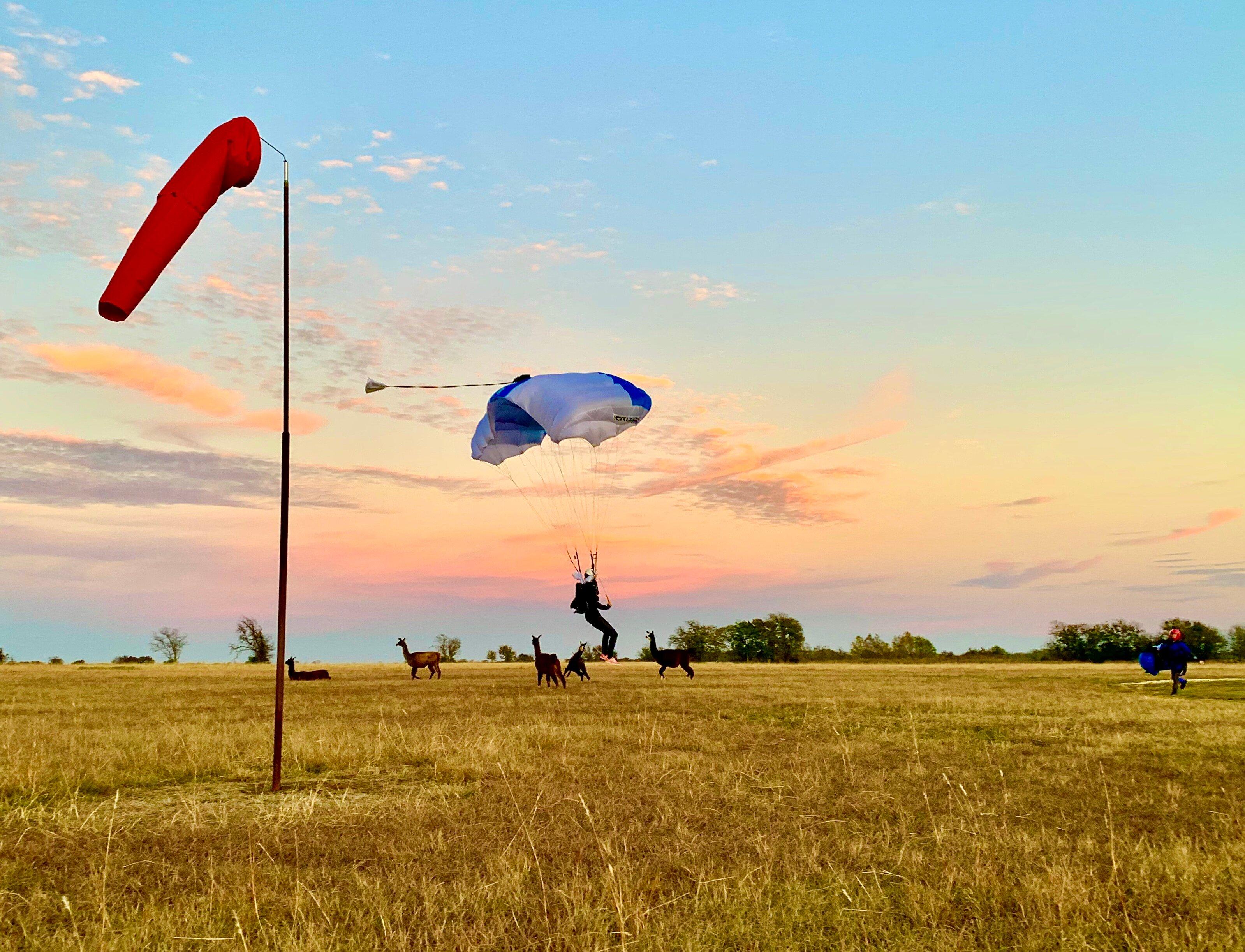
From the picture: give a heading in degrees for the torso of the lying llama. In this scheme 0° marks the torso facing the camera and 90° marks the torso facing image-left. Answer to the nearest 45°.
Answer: approximately 90°

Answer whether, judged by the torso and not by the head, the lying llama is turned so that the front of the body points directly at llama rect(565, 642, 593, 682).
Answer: no

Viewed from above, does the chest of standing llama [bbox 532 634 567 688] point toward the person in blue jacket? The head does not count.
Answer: no

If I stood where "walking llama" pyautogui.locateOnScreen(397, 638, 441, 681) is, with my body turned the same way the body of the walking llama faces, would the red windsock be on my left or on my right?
on my left

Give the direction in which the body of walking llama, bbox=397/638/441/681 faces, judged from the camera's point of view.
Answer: to the viewer's left

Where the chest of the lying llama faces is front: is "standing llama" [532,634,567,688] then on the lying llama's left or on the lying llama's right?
on the lying llama's left

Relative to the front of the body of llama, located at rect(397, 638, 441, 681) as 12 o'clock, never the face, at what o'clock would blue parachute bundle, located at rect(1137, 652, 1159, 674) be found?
The blue parachute bundle is roughly at 7 o'clock from the llama.

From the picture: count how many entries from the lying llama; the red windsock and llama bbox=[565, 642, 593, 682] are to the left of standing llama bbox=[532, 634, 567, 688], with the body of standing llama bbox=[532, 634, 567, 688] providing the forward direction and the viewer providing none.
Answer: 1

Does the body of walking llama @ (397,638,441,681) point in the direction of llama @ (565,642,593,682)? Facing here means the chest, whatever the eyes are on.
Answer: no

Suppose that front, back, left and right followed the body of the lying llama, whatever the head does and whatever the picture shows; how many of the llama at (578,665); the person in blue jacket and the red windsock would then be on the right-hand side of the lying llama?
0
